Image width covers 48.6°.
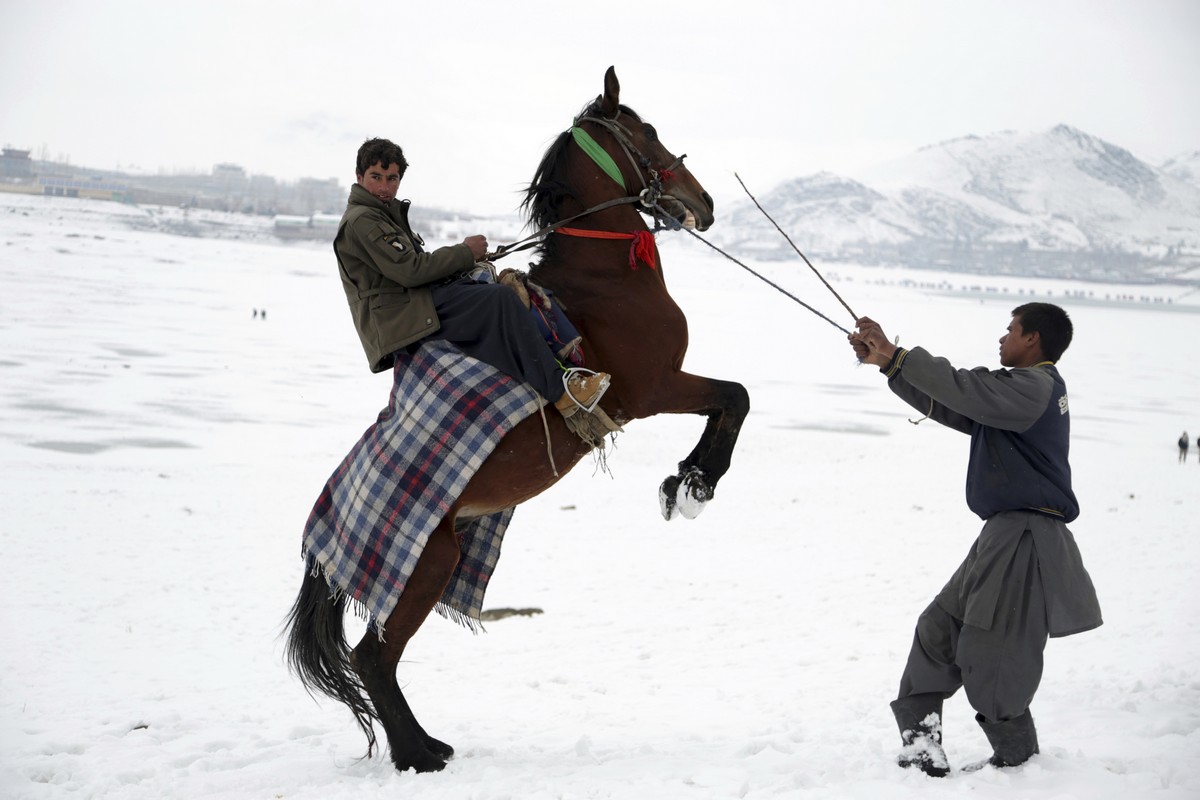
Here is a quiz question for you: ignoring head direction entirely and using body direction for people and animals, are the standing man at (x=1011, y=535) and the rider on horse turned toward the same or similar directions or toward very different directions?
very different directions

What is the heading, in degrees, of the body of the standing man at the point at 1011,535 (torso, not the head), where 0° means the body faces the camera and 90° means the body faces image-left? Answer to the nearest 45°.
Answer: approximately 90°

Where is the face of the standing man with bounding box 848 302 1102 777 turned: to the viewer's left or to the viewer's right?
to the viewer's left

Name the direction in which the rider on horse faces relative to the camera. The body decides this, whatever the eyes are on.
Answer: to the viewer's right

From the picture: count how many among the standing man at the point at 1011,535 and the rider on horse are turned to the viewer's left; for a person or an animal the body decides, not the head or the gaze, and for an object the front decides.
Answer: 1
